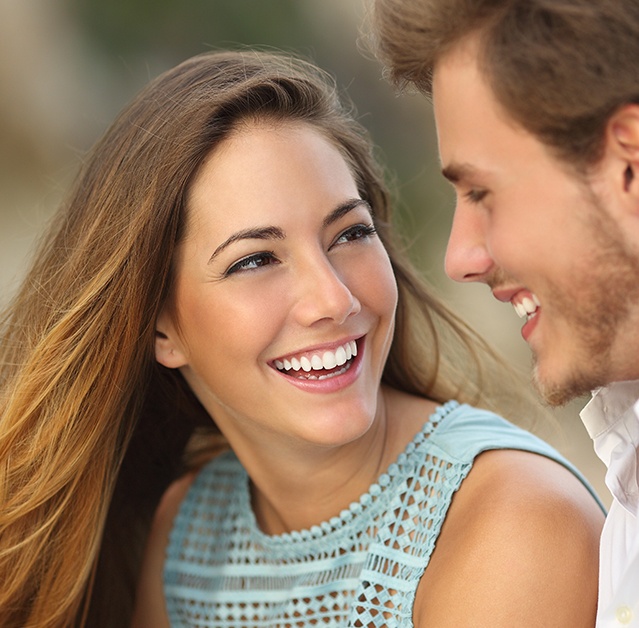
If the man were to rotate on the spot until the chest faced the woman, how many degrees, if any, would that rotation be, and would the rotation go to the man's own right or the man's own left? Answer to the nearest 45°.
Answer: approximately 45° to the man's own right

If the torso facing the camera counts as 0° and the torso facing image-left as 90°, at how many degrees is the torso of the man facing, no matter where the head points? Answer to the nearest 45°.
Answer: approximately 90°

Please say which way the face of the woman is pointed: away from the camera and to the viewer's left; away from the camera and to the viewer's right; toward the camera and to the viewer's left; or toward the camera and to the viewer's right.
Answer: toward the camera and to the viewer's right
